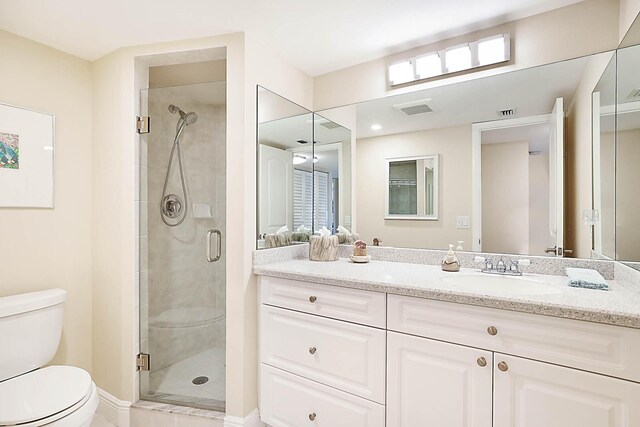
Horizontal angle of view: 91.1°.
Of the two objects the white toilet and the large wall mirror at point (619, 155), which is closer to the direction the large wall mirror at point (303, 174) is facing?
the large wall mirror

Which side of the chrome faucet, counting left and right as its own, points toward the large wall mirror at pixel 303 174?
right

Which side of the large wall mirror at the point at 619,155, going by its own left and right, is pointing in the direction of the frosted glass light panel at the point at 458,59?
front

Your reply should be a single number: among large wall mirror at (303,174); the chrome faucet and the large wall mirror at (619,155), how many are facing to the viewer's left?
1

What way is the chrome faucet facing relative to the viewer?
toward the camera

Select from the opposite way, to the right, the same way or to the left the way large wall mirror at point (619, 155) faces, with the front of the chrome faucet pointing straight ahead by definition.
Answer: to the right

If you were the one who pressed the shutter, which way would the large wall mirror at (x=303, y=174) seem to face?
facing the viewer and to the right of the viewer

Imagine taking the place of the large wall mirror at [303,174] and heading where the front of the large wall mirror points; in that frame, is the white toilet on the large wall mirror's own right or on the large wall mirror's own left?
on the large wall mirror's own right

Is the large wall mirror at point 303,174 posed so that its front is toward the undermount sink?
yes

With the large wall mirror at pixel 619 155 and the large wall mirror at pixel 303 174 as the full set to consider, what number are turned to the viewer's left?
1

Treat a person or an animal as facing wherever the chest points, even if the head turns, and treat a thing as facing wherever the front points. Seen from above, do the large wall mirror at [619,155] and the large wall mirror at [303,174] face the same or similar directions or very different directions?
very different directions
